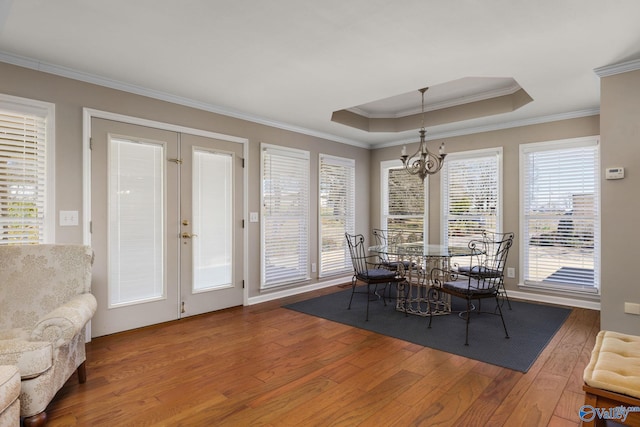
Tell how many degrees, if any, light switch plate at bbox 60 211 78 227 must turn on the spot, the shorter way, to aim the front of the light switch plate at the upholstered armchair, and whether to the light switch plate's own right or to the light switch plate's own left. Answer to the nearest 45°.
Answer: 0° — it already faces it

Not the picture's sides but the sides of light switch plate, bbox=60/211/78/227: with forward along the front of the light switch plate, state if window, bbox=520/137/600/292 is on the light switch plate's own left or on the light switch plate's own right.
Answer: on the light switch plate's own left

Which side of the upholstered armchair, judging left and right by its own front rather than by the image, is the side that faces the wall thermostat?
left

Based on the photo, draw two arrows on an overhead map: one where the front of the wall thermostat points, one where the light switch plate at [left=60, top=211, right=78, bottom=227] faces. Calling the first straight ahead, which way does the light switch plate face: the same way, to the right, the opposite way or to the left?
to the left

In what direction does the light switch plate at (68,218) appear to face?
toward the camera

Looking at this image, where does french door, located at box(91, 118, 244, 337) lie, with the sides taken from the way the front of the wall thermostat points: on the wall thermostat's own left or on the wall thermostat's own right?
on the wall thermostat's own right

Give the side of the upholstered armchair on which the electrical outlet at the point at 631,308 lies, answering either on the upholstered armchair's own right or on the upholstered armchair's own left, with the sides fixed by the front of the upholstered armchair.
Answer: on the upholstered armchair's own left

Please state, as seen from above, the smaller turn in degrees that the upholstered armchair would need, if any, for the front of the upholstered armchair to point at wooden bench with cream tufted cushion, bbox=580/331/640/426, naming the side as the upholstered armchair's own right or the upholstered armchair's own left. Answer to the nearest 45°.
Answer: approximately 90° to the upholstered armchair's own left

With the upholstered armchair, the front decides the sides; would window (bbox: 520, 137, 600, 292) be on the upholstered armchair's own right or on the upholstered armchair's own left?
on the upholstered armchair's own left

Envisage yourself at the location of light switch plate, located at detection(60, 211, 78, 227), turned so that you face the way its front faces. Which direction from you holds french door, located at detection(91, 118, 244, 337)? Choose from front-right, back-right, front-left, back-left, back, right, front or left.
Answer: left
